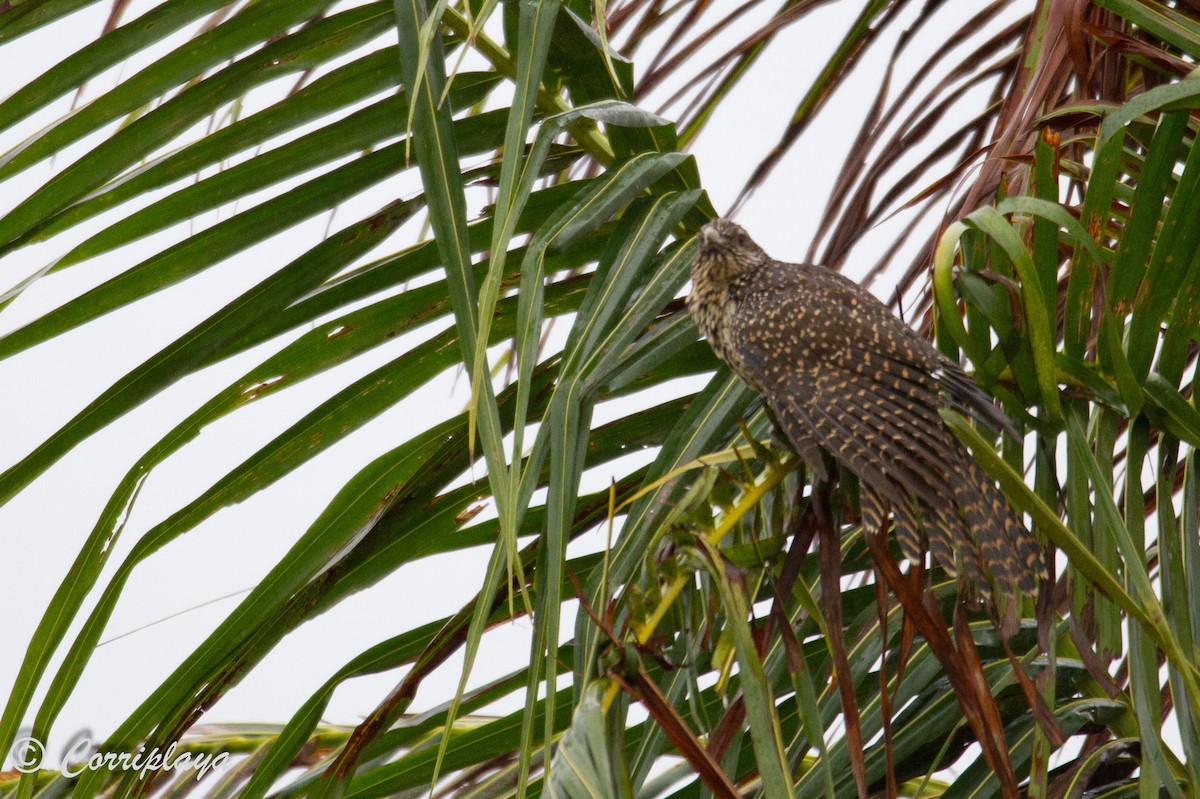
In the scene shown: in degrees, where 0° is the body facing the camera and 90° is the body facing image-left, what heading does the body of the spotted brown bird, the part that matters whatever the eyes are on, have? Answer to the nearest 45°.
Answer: approximately 90°
